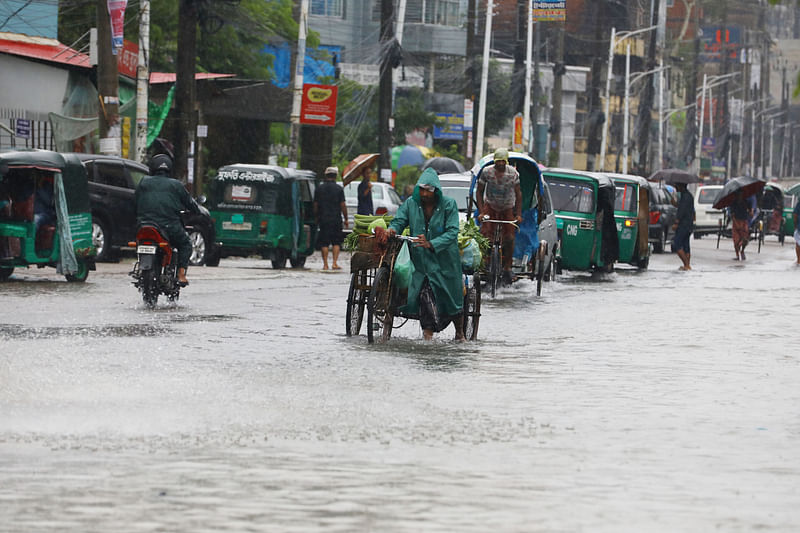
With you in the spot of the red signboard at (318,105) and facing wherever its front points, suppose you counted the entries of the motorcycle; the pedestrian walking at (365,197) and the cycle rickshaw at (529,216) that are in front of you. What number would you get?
3

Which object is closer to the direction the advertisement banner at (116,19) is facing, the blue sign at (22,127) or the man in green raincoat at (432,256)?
the man in green raincoat

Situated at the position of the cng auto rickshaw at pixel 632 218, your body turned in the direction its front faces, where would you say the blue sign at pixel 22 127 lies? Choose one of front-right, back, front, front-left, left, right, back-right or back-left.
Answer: front-right

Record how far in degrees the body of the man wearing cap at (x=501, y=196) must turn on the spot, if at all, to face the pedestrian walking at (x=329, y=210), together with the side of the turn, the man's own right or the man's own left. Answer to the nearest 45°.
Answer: approximately 135° to the man's own right

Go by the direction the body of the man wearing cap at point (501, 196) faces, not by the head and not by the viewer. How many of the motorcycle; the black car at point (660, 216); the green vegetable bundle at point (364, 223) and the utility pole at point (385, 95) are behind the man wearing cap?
2

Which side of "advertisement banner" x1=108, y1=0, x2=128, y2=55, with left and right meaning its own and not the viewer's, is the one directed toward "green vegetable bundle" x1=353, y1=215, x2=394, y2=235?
front
